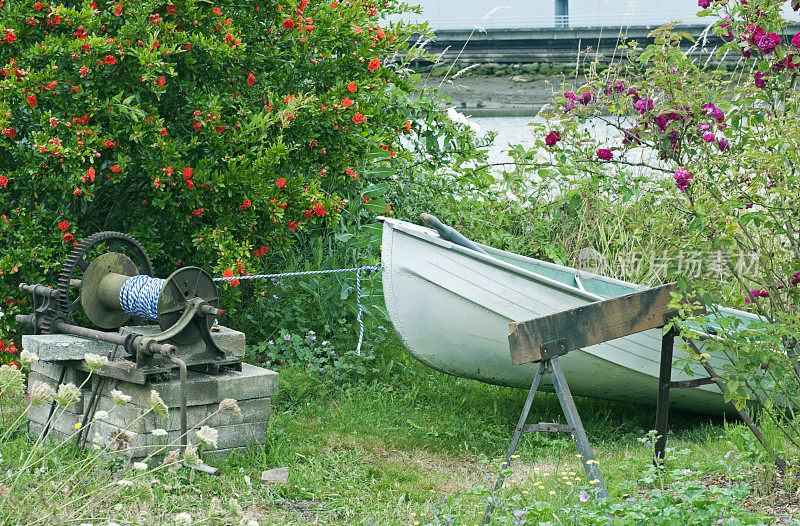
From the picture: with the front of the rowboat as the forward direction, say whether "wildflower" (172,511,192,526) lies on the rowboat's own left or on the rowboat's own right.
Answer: on the rowboat's own left

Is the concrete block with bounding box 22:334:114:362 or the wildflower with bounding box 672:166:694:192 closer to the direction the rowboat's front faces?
the concrete block

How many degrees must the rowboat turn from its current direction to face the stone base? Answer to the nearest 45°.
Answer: approximately 45° to its left

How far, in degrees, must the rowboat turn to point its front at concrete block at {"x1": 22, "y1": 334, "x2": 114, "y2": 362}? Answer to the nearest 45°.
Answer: approximately 45° to its left

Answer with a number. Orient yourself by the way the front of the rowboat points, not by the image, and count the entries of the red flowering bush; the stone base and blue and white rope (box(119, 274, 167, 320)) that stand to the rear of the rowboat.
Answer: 0

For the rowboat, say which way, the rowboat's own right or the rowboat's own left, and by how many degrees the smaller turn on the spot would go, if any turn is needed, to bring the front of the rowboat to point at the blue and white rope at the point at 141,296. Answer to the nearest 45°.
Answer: approximately 45° to the rowboat's own left

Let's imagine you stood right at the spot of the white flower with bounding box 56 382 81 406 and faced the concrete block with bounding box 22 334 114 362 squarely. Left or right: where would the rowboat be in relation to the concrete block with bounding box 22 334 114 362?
right

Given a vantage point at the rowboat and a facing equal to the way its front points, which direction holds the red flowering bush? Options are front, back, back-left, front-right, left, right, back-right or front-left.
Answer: front

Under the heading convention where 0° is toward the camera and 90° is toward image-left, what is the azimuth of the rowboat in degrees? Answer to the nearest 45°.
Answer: approximately 90°

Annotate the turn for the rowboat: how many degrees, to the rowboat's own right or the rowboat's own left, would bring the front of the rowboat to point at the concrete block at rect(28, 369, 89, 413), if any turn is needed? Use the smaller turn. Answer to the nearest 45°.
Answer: approximately 45° to the rowboat's own left

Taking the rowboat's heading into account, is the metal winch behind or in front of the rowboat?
in front

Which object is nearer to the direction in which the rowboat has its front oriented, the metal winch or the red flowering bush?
the metal winch

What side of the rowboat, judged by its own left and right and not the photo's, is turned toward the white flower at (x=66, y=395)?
left

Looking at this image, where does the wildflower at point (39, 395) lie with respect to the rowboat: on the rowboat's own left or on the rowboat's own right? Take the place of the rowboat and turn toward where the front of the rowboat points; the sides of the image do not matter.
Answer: on the rowboat's own left

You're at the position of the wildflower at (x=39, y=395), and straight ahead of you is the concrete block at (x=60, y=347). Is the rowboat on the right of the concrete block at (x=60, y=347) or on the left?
right

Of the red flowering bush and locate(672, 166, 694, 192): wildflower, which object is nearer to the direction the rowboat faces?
the red flowering bush
